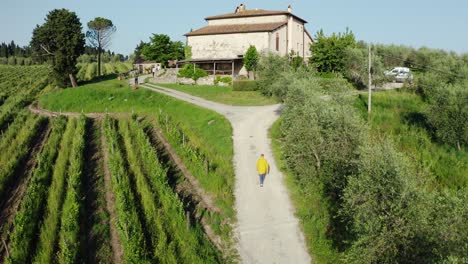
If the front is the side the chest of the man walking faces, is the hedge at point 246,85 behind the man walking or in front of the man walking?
in front

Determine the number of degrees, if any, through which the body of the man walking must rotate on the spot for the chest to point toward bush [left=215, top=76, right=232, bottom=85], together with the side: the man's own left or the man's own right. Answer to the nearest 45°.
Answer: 0° — they already face it

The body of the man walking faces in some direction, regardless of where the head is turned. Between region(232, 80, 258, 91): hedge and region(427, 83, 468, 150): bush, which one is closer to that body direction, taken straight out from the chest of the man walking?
the hedge

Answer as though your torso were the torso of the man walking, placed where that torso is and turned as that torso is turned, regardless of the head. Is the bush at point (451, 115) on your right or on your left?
on your right

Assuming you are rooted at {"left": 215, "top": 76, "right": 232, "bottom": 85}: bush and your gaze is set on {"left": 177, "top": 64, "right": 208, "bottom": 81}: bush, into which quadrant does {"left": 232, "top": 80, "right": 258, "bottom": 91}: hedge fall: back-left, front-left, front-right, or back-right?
back-left

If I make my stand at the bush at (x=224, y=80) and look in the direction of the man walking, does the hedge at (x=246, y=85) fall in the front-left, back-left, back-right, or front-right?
front-left

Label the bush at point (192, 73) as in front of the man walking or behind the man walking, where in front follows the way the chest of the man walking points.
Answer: in front

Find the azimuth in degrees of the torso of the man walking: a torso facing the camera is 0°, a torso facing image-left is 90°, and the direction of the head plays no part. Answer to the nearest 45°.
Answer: approximately 180°

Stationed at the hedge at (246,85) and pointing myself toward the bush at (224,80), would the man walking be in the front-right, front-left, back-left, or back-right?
back-left
